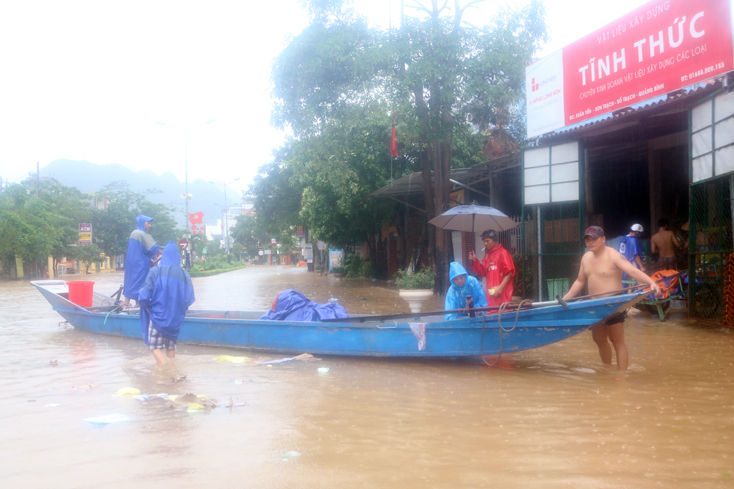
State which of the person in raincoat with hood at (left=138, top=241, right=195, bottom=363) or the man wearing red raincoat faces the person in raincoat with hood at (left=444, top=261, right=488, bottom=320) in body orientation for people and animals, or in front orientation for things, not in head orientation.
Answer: the man wearing red raincoat

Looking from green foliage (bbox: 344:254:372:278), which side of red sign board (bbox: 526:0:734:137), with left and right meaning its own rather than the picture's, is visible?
right

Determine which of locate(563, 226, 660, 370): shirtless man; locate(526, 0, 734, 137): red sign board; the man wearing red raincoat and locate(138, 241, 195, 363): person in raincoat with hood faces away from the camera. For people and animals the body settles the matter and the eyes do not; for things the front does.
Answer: the person in raincoat with hood

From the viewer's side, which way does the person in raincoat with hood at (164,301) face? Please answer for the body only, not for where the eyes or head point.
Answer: away from the camera

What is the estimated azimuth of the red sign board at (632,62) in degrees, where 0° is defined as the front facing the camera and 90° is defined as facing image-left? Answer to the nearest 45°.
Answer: approximately 45°

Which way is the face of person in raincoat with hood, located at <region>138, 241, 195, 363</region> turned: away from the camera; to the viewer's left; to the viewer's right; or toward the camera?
away from the camera
